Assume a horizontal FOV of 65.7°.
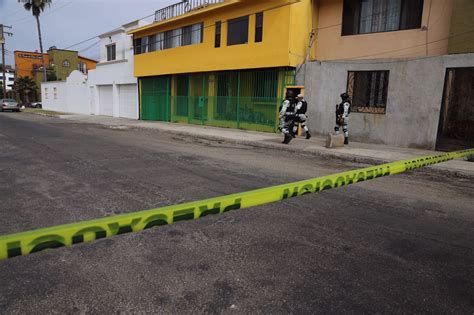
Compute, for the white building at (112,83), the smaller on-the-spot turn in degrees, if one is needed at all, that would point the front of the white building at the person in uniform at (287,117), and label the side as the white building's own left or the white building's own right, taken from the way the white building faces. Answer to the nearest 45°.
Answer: approximately 45° to the white building's own left

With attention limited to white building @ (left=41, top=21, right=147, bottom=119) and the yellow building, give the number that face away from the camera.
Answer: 0

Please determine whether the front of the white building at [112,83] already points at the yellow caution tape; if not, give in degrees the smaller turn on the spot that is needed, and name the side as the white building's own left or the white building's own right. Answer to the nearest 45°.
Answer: approximately 45° to the white building's own left

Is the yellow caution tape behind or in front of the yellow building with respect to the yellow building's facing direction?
in front

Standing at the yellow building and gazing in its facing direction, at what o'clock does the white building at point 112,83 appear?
The white building is roughly at 3 o'clock from the yellow building.

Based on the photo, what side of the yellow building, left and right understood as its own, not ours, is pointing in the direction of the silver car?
right

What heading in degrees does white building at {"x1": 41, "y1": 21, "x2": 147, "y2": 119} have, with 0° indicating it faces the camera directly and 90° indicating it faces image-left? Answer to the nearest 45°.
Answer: approximately 45°

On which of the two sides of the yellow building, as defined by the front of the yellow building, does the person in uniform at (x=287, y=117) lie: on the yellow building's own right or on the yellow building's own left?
on the yellow building's own left

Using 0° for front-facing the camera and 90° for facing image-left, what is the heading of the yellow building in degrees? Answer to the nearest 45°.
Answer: approximately 45°

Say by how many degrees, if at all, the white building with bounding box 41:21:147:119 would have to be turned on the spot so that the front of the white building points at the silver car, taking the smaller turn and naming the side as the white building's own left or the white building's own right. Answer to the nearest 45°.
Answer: approximately 90° to the white building's own right

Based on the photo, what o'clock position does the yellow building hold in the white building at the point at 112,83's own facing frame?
The yellow building is roughly at 10 o'clock from the white building.

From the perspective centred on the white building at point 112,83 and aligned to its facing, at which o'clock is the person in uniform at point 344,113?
The person in uniform is roughly at 10 o'clock from the white building.
